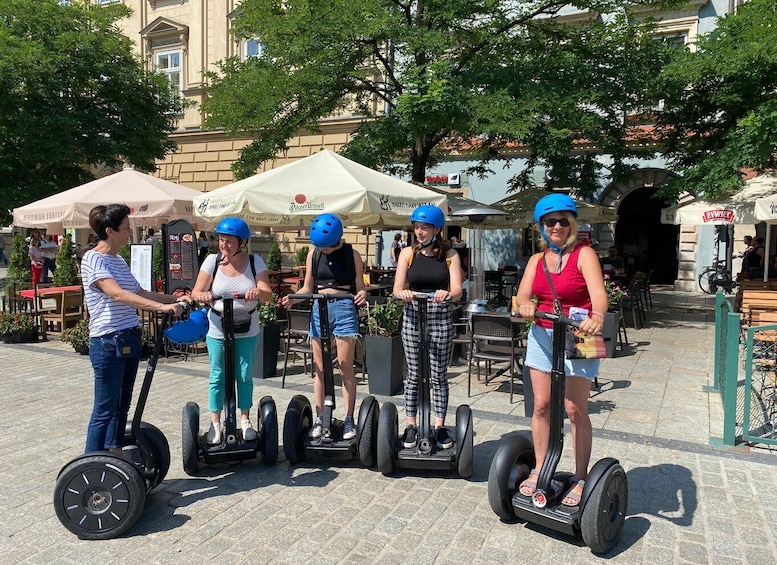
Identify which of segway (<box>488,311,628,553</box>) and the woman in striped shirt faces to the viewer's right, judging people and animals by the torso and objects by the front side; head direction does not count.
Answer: the woman in striped shirt

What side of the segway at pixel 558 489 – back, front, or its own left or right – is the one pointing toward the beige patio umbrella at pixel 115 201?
right

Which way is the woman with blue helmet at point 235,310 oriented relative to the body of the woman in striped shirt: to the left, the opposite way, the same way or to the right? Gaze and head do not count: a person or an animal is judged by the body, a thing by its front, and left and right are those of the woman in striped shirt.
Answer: to the right

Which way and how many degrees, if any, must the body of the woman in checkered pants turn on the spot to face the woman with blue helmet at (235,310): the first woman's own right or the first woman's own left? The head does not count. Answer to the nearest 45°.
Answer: approximately 90° to the first woman's own right

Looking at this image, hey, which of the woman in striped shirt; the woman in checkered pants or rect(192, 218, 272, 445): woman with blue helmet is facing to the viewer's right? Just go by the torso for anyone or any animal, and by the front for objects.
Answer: the woman in striped shirt

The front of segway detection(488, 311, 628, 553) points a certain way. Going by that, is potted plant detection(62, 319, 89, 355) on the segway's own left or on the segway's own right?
on the segway's own right

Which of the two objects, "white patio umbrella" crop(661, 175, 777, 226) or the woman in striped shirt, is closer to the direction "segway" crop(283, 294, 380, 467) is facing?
the woman in striped shirt

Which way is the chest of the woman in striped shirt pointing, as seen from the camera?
to the viewer's right

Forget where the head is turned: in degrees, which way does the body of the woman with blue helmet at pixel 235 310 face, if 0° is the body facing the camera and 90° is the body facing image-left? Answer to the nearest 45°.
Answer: approximately 0°
